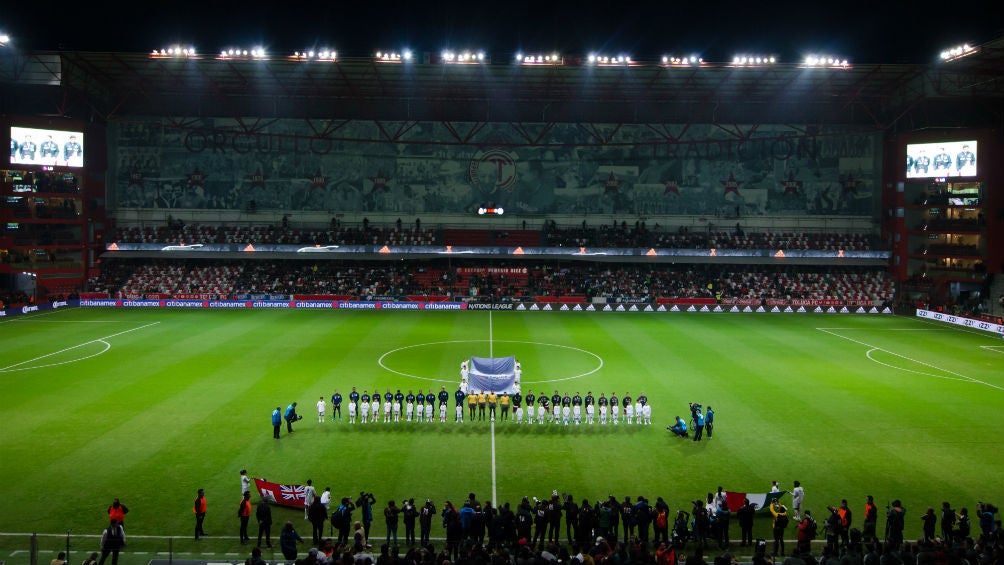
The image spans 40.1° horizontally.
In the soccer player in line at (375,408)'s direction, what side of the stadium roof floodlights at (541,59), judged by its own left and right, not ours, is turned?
front

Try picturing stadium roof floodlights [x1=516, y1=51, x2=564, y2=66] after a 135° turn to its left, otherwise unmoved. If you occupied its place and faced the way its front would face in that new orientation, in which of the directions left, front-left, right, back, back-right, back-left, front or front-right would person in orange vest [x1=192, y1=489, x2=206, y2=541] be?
back-right

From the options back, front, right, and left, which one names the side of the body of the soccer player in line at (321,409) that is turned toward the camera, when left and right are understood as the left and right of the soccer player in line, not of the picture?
front

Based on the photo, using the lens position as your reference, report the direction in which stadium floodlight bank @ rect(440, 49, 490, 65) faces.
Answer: facing the viewer

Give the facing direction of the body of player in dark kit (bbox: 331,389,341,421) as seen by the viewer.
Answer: toward the camera

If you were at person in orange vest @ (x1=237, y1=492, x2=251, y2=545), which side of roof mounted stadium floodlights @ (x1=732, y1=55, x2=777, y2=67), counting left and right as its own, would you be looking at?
front

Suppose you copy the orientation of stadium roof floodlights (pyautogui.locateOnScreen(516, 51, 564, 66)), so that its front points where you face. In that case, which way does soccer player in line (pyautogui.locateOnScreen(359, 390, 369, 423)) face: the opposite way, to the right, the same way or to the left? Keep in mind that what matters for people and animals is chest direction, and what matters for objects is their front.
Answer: the same way

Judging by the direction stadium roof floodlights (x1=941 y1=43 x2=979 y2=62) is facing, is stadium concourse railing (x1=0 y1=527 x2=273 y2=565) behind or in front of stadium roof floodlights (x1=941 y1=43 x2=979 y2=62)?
in front

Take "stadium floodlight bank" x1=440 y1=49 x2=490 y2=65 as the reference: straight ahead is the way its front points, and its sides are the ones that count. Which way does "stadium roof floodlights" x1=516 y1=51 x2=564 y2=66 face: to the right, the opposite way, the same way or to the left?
the same way

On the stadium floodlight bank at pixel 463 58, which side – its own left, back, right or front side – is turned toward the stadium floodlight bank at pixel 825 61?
left

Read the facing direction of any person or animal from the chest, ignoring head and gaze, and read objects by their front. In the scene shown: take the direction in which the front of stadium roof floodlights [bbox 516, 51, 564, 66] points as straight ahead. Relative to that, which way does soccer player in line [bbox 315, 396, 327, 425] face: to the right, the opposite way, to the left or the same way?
the same way

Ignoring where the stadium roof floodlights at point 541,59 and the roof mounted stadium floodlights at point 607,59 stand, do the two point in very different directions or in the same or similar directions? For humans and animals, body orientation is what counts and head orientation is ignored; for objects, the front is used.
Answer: same or similar directions
